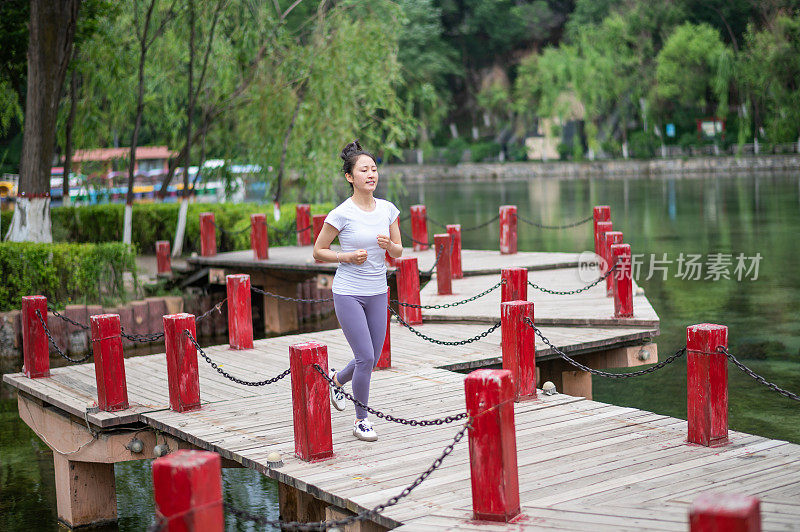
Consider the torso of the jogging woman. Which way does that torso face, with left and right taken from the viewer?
facing the viewer and to the right of the viewer

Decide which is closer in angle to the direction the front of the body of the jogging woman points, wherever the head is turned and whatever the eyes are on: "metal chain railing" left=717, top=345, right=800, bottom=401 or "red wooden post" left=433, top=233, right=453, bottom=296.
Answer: the metal chain railing

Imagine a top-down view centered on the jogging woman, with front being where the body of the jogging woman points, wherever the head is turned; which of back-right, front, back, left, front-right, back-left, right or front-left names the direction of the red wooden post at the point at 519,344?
left

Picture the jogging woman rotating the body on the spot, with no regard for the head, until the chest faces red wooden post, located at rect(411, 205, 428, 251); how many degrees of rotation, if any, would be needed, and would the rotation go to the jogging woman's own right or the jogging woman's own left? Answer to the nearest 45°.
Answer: approximately 135° to the jogging woman's own left

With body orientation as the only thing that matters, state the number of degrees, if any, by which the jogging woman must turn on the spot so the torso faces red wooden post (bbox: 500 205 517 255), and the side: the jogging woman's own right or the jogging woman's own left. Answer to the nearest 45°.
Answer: approximately 135° to the jogging woman's own left

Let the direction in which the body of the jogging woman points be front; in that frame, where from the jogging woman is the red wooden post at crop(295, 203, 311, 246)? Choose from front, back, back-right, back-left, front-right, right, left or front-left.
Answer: back-left

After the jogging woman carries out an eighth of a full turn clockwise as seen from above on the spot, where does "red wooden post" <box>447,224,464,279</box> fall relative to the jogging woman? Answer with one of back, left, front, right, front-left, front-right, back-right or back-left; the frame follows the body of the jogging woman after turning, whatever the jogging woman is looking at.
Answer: back
